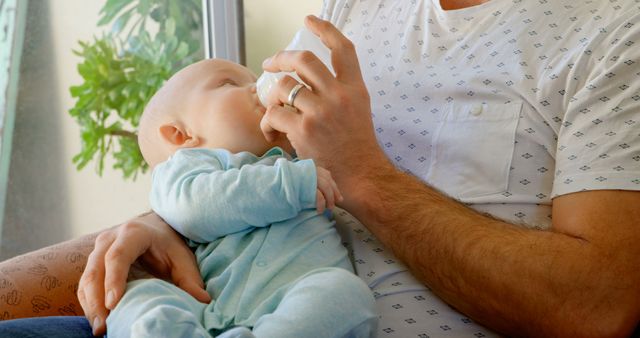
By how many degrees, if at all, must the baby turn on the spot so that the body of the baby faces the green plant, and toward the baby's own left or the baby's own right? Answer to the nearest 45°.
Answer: approximately 135° to the baby's own left

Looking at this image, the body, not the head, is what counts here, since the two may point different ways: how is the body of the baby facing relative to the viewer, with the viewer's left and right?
facing the viewer and to the right of the viewer
